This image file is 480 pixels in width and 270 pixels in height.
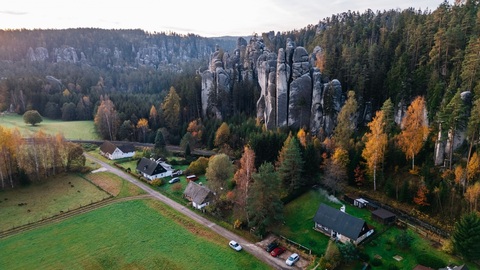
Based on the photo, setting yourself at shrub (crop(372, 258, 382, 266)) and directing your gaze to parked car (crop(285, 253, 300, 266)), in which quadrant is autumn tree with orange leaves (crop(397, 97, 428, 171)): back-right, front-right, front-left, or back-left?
back-right

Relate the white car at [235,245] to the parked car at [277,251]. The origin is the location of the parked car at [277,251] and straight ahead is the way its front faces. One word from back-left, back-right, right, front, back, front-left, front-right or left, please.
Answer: front-right

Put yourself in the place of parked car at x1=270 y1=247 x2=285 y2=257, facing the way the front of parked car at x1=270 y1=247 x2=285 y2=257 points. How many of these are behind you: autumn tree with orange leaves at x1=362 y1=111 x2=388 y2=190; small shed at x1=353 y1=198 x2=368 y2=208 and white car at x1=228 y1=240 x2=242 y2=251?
2

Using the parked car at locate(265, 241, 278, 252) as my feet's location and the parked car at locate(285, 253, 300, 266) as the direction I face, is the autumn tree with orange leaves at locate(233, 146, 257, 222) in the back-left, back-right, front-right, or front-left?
back-left

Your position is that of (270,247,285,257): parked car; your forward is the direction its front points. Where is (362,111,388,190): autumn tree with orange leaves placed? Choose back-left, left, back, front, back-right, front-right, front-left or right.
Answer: back

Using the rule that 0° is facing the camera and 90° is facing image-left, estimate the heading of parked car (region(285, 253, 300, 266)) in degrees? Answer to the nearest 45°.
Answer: approximately 45°
